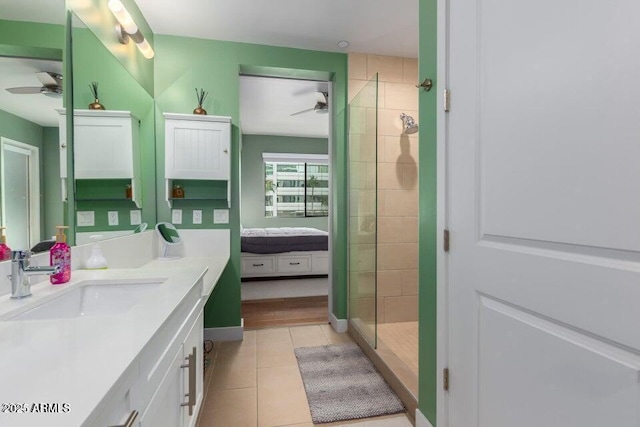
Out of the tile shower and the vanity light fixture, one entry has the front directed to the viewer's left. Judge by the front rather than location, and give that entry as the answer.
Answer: the tile shower

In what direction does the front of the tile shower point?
to the viewer's left

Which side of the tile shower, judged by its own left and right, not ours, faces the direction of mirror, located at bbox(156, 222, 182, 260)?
front

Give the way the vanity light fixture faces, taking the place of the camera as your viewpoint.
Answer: facing the viewer and to the right of the viewer

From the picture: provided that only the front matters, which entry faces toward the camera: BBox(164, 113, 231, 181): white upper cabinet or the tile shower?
the white upper cabinet

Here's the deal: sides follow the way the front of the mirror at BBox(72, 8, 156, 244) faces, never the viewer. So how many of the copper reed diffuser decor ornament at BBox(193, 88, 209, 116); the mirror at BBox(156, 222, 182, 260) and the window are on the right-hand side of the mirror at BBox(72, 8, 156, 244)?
0

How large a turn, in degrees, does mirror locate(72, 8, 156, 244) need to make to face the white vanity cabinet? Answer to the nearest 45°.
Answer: approximately 45° to its right

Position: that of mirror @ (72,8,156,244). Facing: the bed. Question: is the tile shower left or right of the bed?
right

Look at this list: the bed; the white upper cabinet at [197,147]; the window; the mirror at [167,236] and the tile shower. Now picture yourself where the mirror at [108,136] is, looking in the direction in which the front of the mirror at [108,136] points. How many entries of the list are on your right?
0

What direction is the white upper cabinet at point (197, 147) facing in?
toward the camera

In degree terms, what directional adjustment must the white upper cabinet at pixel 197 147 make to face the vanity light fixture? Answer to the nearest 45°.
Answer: approximately 45° to its right

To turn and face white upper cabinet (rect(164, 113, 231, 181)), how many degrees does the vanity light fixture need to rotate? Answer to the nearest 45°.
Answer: approximately 90° to its left

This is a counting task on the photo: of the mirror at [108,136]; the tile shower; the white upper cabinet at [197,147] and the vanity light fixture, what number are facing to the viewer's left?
1

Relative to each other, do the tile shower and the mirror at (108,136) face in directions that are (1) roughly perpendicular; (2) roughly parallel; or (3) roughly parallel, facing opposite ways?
roughly parallel, facing opposite ways

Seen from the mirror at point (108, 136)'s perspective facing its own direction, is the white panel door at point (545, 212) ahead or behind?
ahead

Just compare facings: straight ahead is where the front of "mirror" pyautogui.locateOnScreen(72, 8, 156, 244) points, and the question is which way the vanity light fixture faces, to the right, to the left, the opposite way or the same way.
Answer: the same way

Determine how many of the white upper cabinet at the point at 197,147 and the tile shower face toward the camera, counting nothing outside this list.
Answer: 1

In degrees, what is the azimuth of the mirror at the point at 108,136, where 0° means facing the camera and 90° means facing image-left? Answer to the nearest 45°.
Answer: approximately 315°
